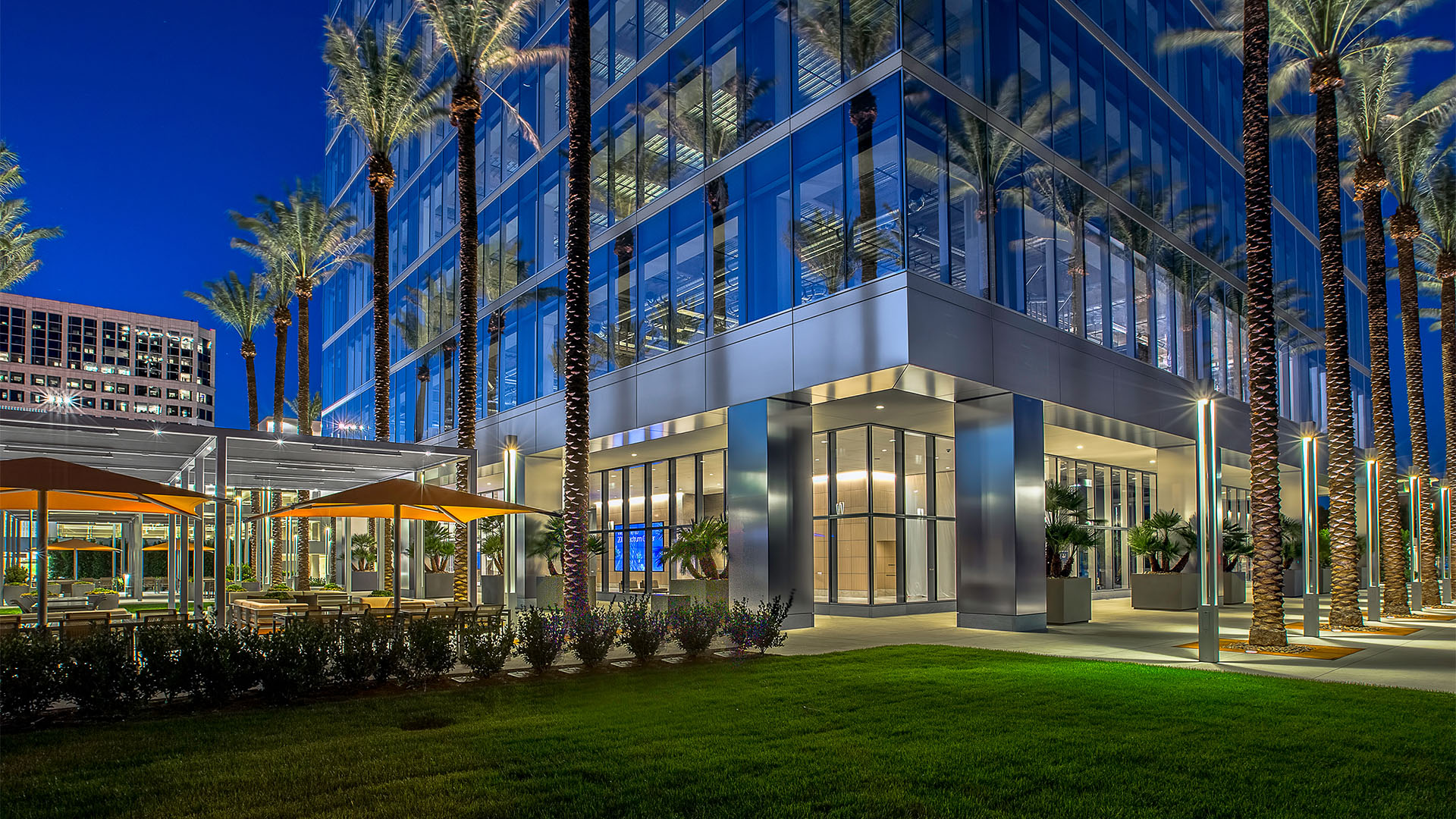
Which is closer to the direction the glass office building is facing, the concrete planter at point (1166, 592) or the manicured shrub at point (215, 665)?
the manicured shrub

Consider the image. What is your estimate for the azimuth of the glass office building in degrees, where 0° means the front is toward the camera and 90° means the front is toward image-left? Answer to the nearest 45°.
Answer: approximately 0°

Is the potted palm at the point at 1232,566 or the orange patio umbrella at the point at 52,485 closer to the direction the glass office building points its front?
the orange patio umbrella

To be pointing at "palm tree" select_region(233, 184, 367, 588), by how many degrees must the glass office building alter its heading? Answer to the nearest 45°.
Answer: approximately 135° to its right
